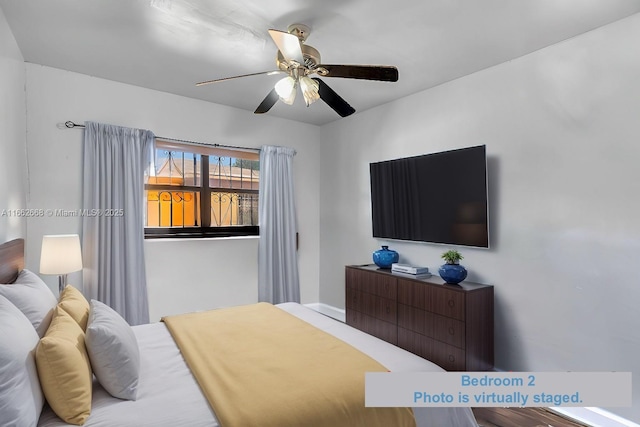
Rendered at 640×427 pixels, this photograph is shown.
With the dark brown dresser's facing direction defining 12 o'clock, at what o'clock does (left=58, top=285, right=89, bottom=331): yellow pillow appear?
The yellow pillow is roughly at 12 o'clock from the dark brown dresser.

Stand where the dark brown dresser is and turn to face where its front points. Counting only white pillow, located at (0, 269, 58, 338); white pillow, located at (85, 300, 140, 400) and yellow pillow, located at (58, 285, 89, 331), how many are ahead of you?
3

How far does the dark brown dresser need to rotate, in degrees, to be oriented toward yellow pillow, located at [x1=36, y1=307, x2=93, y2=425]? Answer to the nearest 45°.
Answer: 0° — it already faces it

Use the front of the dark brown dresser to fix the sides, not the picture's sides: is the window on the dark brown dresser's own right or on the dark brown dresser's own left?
on the dark brown dresser's own right

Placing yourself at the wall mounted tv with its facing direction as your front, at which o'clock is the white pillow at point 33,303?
The white pillow is roughly at 12 o'clock from the wall mounted tv.

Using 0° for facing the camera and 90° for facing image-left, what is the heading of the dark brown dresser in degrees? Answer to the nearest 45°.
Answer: approximately 45°

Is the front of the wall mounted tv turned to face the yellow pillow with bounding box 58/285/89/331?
yes

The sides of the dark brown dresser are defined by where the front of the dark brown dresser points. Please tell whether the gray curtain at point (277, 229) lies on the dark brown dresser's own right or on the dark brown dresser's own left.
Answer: on the dark brown dresser's own right
